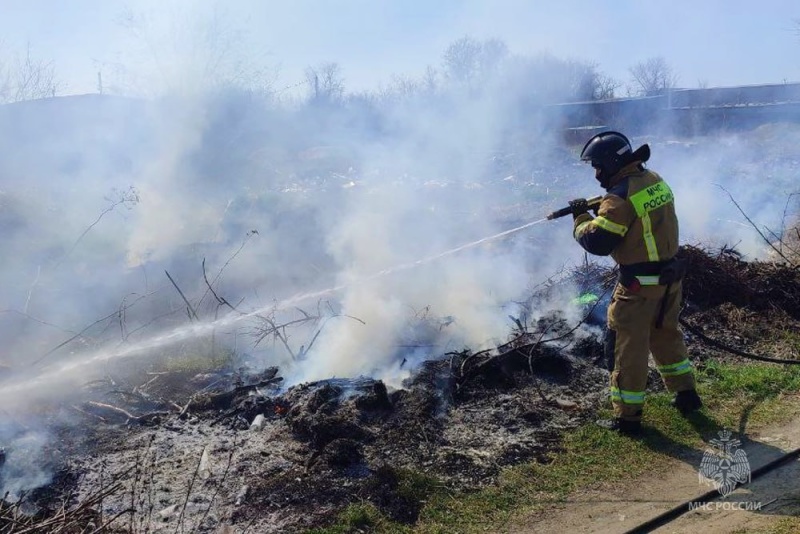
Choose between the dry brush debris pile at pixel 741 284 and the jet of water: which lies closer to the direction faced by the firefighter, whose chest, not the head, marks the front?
the jet of water

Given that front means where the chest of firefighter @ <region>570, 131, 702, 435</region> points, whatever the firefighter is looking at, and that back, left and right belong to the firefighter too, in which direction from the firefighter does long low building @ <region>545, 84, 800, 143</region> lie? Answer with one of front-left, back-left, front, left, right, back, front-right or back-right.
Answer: front-right

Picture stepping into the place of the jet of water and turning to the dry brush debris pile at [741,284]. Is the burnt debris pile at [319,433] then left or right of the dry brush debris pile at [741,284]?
right

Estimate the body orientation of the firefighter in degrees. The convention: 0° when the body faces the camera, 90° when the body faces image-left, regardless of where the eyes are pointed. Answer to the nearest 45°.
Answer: approximately 135°

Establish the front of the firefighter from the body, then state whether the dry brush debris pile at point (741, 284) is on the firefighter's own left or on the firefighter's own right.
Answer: on the firefighter's own right

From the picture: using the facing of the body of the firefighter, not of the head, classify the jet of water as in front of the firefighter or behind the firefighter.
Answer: in front
